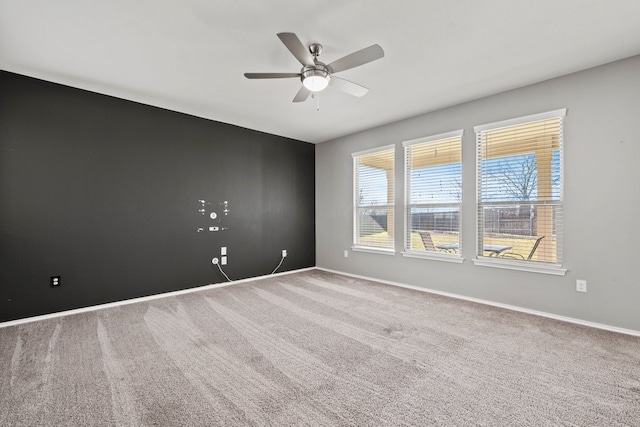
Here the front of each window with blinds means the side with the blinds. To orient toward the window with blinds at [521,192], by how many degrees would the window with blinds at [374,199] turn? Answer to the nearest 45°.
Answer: approximately 90° to its left

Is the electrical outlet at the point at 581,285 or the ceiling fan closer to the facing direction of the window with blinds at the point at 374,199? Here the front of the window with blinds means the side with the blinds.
the ceiling fan

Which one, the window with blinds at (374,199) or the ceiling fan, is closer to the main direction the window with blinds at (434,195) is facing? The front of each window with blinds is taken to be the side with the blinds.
the ceiling fan

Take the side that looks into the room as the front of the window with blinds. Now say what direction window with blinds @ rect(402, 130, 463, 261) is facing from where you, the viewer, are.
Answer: facing the viewer and to the left of the viewer

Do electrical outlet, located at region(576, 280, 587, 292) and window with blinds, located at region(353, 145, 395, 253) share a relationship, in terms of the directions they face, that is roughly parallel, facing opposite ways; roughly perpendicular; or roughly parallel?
roughly parallel

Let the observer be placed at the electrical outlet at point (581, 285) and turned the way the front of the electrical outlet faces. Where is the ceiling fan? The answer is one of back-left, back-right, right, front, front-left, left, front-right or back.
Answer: front-right

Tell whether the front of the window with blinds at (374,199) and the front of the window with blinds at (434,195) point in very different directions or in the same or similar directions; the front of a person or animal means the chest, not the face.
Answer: same or similar directions

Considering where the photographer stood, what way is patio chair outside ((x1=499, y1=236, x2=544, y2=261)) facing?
facing to the left of the viewer

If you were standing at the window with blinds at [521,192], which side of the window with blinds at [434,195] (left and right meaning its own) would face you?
left

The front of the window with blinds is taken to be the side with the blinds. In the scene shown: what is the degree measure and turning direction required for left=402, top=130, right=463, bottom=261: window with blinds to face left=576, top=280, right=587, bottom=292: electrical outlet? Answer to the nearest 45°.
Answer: approximately 90° to its left

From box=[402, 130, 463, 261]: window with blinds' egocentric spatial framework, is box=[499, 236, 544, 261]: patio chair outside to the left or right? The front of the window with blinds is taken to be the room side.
on its left

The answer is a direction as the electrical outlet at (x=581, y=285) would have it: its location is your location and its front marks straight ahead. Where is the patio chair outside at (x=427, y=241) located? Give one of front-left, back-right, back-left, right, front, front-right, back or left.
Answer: right

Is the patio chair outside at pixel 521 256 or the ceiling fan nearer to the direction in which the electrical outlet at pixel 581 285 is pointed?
the ceiling fan
